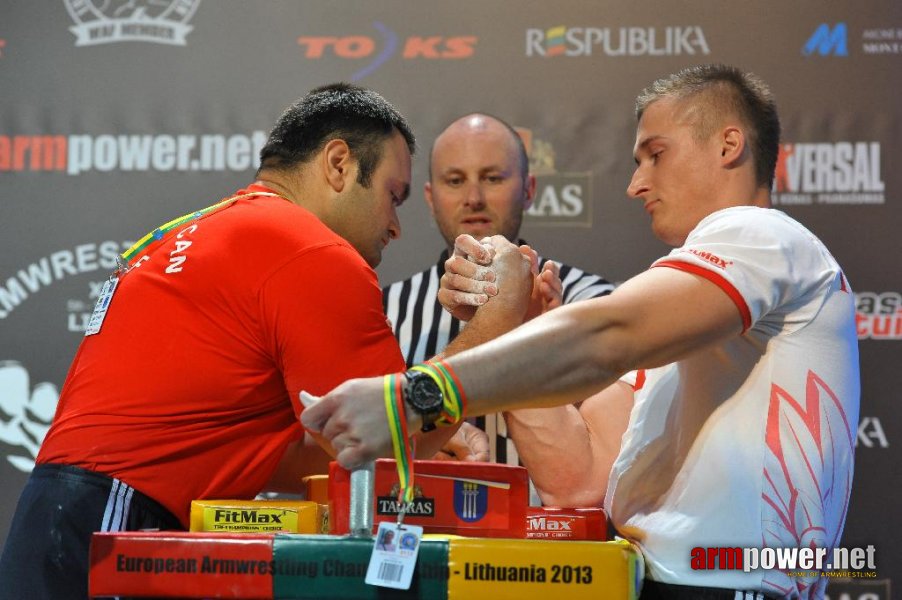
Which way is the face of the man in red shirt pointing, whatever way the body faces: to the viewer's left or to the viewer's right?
to the viewer's right

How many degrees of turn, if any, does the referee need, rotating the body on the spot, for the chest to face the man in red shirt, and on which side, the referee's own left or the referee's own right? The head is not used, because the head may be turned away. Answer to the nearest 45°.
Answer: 0° — they already face them

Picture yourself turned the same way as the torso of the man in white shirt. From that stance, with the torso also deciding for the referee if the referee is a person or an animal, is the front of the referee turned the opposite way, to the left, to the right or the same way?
to the left

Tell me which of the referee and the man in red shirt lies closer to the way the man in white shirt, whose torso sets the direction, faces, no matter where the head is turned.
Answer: the man in red shirt

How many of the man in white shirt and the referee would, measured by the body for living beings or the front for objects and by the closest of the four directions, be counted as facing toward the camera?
1

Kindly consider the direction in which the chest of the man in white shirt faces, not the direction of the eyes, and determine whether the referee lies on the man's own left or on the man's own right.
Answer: on the man's own right

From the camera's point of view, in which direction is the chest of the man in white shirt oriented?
to the viewer's left

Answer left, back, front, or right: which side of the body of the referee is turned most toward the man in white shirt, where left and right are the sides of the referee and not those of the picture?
front

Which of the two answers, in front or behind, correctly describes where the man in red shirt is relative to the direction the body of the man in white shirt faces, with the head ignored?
in front
